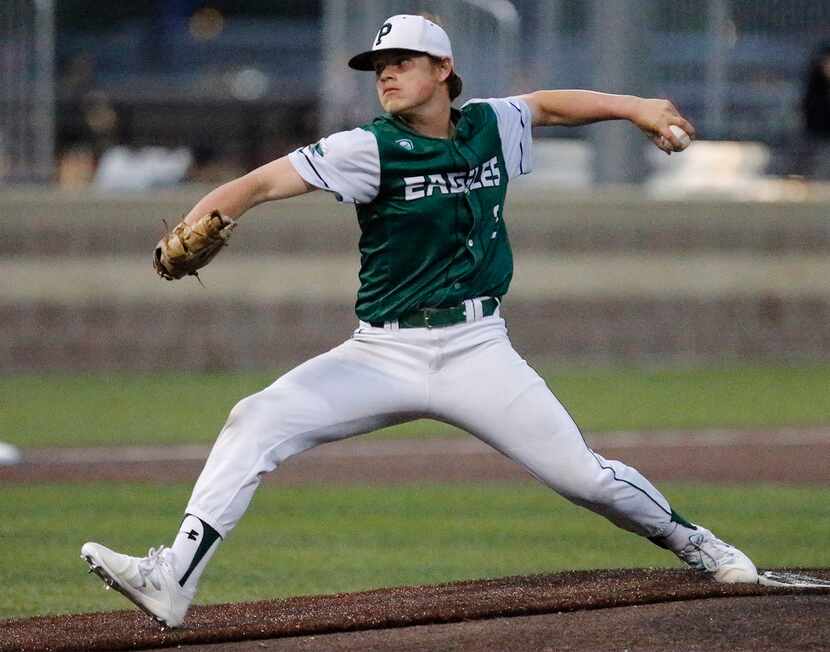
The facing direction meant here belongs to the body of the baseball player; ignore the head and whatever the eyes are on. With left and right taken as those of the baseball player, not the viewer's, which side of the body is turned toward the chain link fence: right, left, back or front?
back

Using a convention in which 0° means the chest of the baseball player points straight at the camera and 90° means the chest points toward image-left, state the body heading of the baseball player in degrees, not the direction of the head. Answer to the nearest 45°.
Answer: approximately 0°
